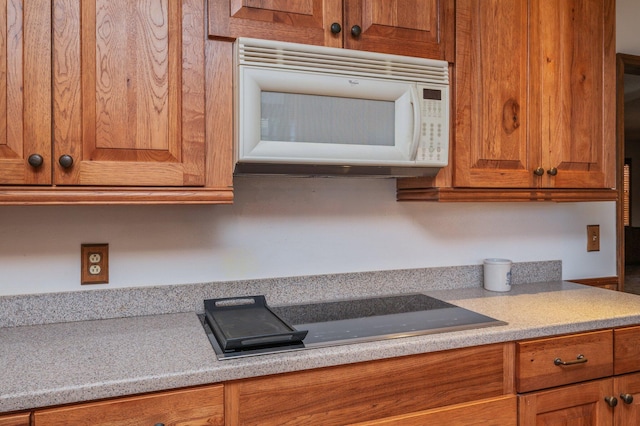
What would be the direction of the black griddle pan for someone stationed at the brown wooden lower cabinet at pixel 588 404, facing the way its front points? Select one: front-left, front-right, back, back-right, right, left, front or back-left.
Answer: right

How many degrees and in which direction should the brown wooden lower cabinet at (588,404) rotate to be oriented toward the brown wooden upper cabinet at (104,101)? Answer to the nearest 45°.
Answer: approximately 90° to its right

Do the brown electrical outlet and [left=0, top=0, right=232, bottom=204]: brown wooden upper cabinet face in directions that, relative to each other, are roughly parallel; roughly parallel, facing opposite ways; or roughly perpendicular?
roughly parallel

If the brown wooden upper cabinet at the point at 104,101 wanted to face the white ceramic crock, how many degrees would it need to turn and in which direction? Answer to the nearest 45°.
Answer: approximately 90° to its left

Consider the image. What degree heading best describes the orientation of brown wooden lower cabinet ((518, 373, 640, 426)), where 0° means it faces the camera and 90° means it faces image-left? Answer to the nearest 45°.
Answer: approximately 315°

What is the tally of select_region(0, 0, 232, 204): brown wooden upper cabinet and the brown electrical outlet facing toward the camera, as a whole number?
2

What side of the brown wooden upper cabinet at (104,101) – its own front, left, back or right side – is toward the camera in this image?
front

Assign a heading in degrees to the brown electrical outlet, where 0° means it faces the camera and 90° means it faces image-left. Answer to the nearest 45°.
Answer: approximately 0°
